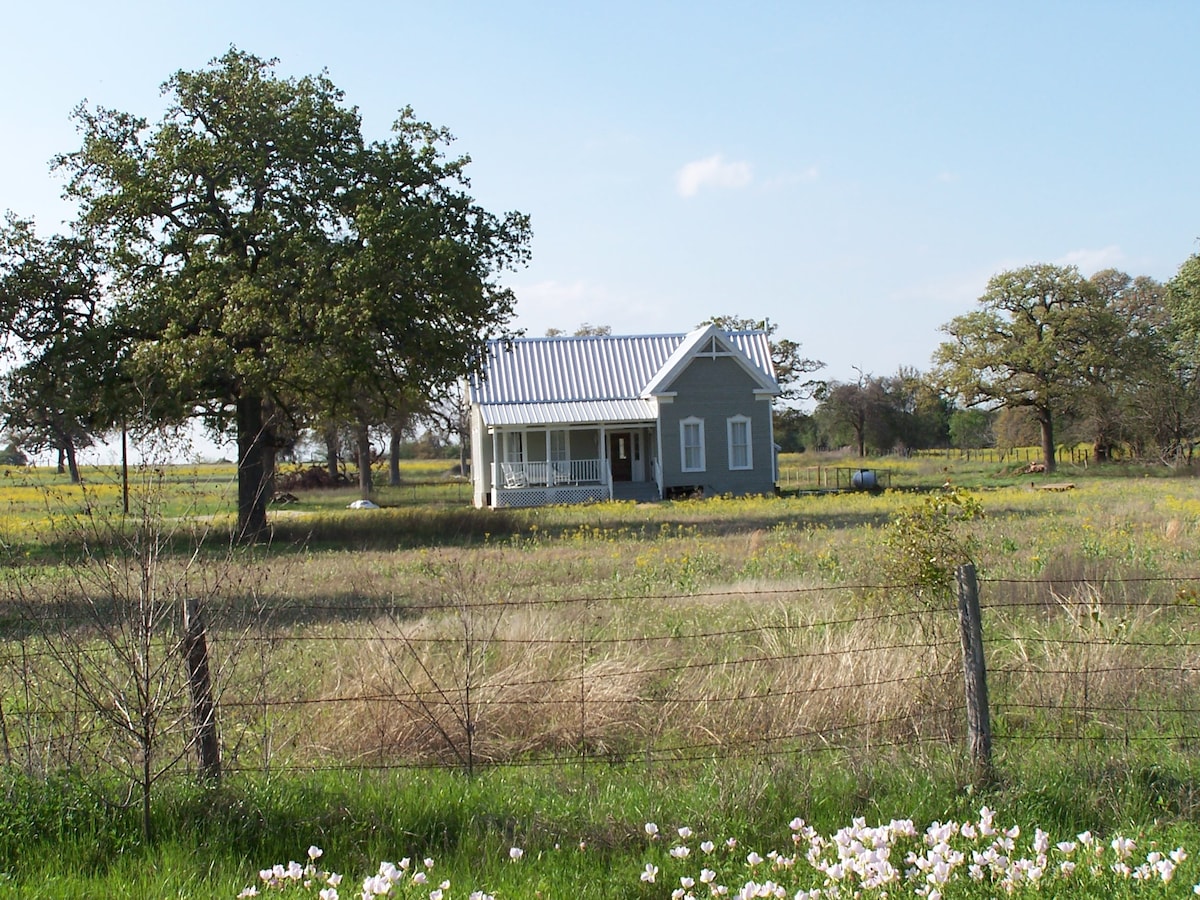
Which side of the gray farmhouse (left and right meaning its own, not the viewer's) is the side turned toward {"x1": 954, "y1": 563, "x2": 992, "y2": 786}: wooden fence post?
front

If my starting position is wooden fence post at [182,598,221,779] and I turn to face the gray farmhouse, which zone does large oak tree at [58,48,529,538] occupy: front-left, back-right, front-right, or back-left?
front-left

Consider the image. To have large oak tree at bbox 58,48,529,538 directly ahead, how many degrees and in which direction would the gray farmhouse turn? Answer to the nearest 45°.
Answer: approximately 45° to its right

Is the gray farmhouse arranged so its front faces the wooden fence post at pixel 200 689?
yes

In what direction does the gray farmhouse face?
toward the camera
